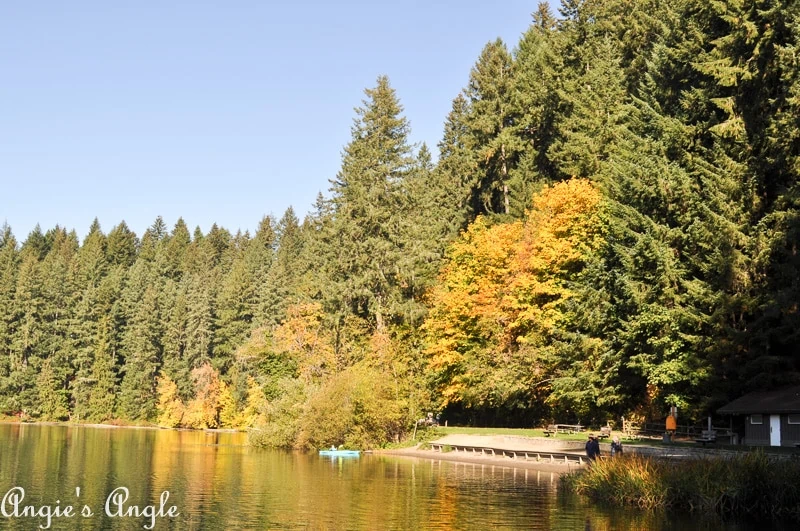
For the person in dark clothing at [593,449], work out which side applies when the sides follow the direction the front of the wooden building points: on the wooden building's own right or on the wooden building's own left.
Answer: on the wooden building's own right

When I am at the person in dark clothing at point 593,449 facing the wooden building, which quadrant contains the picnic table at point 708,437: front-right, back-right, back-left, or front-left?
front-left

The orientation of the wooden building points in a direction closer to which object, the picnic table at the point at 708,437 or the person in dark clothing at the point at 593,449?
the person in dark clothing

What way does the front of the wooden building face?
toward the camera
